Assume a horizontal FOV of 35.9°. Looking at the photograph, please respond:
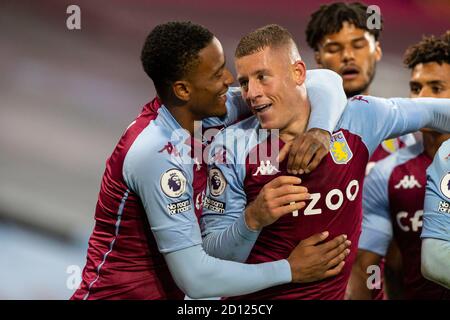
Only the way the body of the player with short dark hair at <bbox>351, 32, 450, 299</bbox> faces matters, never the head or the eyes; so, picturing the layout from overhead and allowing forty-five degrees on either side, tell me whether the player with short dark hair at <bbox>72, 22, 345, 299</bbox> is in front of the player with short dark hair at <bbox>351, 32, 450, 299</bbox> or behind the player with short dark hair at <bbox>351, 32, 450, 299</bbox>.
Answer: in front

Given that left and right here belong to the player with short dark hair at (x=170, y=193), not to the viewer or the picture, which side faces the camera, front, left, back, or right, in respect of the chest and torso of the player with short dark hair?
right

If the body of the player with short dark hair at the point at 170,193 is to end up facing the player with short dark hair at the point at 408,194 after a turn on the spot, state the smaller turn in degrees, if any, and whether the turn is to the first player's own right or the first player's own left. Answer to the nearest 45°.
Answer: approximately 45° to the first player's own left

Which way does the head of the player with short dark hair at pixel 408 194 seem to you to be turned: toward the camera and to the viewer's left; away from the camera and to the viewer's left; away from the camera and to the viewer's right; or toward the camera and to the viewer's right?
toward the camera and to the viewer's left

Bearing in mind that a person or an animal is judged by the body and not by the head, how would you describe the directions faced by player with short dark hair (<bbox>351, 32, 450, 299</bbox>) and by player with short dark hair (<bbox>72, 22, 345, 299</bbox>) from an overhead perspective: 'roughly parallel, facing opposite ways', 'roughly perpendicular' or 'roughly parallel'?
roughly perpendicular

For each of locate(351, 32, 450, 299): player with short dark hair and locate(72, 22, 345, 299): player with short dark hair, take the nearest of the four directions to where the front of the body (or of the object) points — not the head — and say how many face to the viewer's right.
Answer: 1

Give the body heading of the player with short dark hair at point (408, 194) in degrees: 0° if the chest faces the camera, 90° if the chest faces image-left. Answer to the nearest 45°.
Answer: approximately 0°
